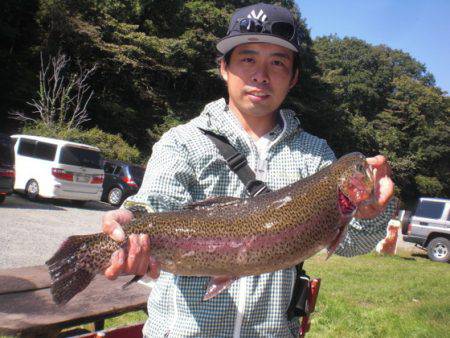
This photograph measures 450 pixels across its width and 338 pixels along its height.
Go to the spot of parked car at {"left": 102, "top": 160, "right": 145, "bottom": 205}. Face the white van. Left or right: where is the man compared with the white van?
left

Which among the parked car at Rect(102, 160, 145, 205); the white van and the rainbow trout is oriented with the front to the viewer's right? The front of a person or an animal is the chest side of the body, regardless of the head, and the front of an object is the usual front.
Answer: the rainbow trout

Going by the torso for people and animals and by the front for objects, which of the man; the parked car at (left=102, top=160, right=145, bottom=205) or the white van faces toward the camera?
the man

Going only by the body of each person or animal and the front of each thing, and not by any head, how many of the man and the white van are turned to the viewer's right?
0

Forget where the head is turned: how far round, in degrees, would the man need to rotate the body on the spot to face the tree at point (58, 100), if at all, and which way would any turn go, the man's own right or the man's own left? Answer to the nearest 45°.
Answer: approximately 135° to the man's own right

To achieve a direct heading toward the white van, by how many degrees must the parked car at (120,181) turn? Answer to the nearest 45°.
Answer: approximately 90° to its left

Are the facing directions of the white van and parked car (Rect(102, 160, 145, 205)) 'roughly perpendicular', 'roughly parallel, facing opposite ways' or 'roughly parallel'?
roughly parallel

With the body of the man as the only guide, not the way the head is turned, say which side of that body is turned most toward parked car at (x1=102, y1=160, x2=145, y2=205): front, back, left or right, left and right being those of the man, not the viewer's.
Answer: back

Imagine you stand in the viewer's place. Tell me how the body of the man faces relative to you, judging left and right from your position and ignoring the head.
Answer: facing the viewer

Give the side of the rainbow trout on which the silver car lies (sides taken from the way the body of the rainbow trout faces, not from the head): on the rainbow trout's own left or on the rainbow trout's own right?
on the rainbow trout's own left

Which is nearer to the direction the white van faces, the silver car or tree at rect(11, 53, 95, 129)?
the tree

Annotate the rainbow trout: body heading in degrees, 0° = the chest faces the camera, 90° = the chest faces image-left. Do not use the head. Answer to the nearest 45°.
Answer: approximately 270°

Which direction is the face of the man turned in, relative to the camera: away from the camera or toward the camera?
toward the camera
